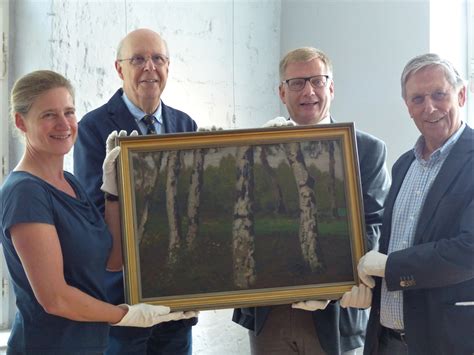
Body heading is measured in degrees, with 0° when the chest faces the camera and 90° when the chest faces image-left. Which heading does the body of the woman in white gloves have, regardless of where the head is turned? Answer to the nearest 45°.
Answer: approximately 315°

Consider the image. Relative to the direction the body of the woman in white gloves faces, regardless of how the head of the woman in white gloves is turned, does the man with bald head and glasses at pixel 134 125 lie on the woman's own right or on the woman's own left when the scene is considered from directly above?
on the woman's own left

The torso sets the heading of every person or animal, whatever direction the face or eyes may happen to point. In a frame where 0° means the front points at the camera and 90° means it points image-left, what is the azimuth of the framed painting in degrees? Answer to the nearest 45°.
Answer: approximately 0°
